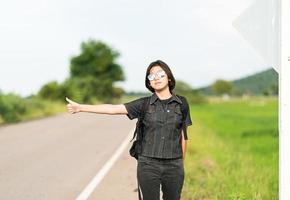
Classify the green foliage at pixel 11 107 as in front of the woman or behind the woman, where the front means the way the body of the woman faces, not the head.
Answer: behind

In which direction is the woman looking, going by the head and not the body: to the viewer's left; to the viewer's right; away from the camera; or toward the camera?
toward the camera

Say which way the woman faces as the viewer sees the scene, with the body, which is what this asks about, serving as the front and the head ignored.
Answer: toward the camera
